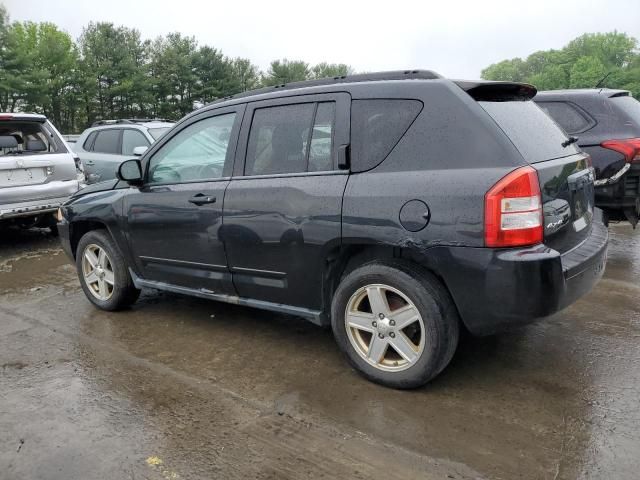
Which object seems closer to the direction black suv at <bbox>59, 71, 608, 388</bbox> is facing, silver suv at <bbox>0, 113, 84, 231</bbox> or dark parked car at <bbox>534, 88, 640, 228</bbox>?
the silver suv

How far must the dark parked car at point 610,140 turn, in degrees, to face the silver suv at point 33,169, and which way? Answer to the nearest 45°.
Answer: approximately 45° to its left

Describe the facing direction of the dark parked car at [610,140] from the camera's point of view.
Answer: facing away from the viewer and to the left of the viewer

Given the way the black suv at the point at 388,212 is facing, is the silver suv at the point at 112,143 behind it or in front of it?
in front

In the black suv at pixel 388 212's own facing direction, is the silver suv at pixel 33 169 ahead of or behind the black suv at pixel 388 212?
ahead

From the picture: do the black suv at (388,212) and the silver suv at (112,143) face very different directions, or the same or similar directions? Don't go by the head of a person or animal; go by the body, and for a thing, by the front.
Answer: very different directions

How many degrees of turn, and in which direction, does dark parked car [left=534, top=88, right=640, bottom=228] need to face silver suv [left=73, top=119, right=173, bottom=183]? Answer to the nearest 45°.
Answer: approximately 45° to its left

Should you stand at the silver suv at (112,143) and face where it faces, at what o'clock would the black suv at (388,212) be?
The black suv is roughly at 1 o'clock from the silver suv.

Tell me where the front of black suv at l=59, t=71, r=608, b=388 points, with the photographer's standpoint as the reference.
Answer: facing away from the viewer and to the left of the viewer

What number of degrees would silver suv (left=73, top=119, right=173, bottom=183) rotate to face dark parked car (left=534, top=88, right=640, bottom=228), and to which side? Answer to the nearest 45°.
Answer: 0° — it already faces it

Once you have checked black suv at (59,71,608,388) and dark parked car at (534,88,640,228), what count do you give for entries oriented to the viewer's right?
0
